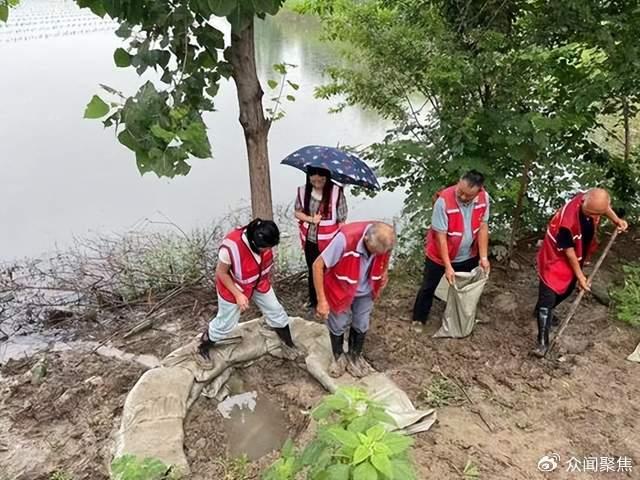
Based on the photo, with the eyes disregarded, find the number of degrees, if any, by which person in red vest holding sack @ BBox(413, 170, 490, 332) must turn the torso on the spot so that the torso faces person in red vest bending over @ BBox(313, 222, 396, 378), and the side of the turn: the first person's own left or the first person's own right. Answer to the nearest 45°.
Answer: approximately 90° to the first person's own right

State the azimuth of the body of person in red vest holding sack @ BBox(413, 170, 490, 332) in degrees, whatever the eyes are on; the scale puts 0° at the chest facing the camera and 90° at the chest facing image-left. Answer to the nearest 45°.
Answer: approximately 315°

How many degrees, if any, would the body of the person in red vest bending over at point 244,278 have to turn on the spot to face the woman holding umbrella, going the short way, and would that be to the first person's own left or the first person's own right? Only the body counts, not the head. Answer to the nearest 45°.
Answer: approximately 90° to the first person's own left

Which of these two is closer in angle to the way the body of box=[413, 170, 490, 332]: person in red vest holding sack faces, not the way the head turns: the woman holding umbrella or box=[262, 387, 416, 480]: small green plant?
the small green plant

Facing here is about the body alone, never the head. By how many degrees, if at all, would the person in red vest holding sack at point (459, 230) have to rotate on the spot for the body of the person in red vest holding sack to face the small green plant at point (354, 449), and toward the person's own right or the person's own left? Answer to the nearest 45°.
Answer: approximately 45° to the person's own right

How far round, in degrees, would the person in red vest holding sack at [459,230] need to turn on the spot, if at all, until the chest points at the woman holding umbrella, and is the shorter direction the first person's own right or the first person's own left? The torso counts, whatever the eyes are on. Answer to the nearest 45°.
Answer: approximately 135° to the first person's own right
